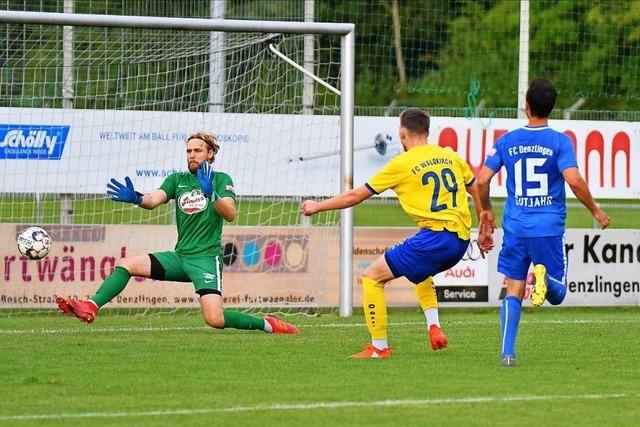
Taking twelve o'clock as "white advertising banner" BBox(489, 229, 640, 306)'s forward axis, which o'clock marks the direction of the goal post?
The goal post is roughly at 2 o'clock from the white advertising banner.

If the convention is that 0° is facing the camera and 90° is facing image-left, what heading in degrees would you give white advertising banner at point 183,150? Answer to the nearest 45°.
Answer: approximately 0°

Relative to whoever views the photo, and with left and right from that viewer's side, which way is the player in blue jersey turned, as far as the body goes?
facing away from the viewer

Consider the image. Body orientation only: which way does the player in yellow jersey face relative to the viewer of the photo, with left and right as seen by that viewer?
facing away from the viewer and to the left of the viewer

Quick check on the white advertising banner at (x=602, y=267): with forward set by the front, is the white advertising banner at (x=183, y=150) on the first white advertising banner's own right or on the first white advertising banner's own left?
on the first white advertising banner's own right

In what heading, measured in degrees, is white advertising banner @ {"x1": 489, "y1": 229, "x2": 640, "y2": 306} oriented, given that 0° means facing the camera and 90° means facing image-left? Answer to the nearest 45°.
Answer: approximately 0°

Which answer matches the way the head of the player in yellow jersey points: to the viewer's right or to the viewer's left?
to the viewer's left

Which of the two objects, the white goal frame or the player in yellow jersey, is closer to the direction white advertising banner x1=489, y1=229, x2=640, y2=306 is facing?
the player in yellow jersey
